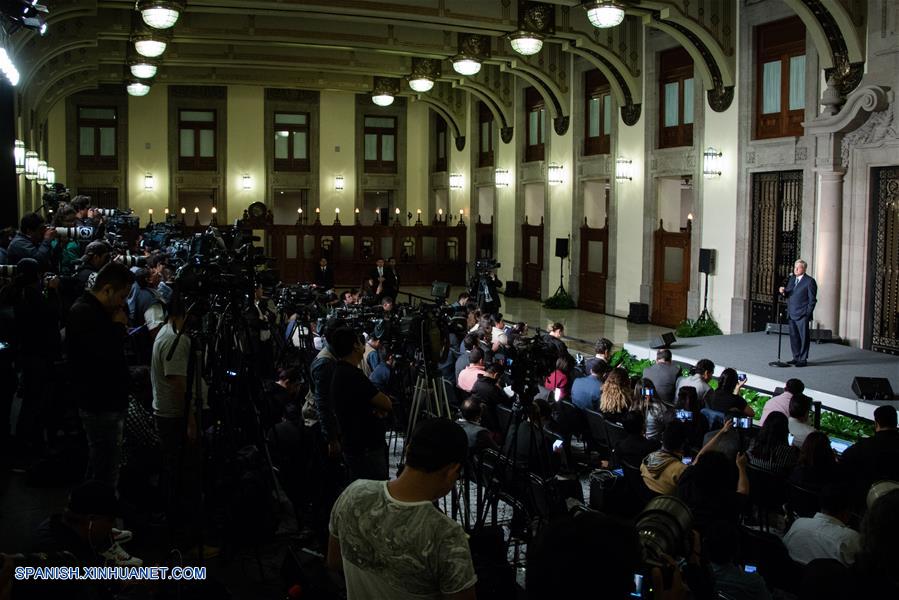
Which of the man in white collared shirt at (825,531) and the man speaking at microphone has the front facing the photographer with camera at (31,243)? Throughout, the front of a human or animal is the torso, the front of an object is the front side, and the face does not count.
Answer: the man speaking at microphone

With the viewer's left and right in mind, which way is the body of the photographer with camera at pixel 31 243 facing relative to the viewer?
facing to the right of the viewer

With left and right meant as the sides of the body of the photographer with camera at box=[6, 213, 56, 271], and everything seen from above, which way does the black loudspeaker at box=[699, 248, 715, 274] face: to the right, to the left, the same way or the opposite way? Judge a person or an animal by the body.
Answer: the opposite way

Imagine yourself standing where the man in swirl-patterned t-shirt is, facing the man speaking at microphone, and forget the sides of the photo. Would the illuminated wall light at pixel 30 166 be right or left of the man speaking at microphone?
left

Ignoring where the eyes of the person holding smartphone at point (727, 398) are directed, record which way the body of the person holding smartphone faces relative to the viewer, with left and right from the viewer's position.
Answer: facing away from the viewer and to the right of the viewer

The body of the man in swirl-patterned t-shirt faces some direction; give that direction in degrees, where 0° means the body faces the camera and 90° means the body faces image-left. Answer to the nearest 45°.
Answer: approximately 225°

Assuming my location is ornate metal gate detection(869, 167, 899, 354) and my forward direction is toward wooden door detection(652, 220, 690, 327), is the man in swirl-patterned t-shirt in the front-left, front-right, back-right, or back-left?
back-left

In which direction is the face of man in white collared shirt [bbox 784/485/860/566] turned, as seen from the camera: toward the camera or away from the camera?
away from the camera
